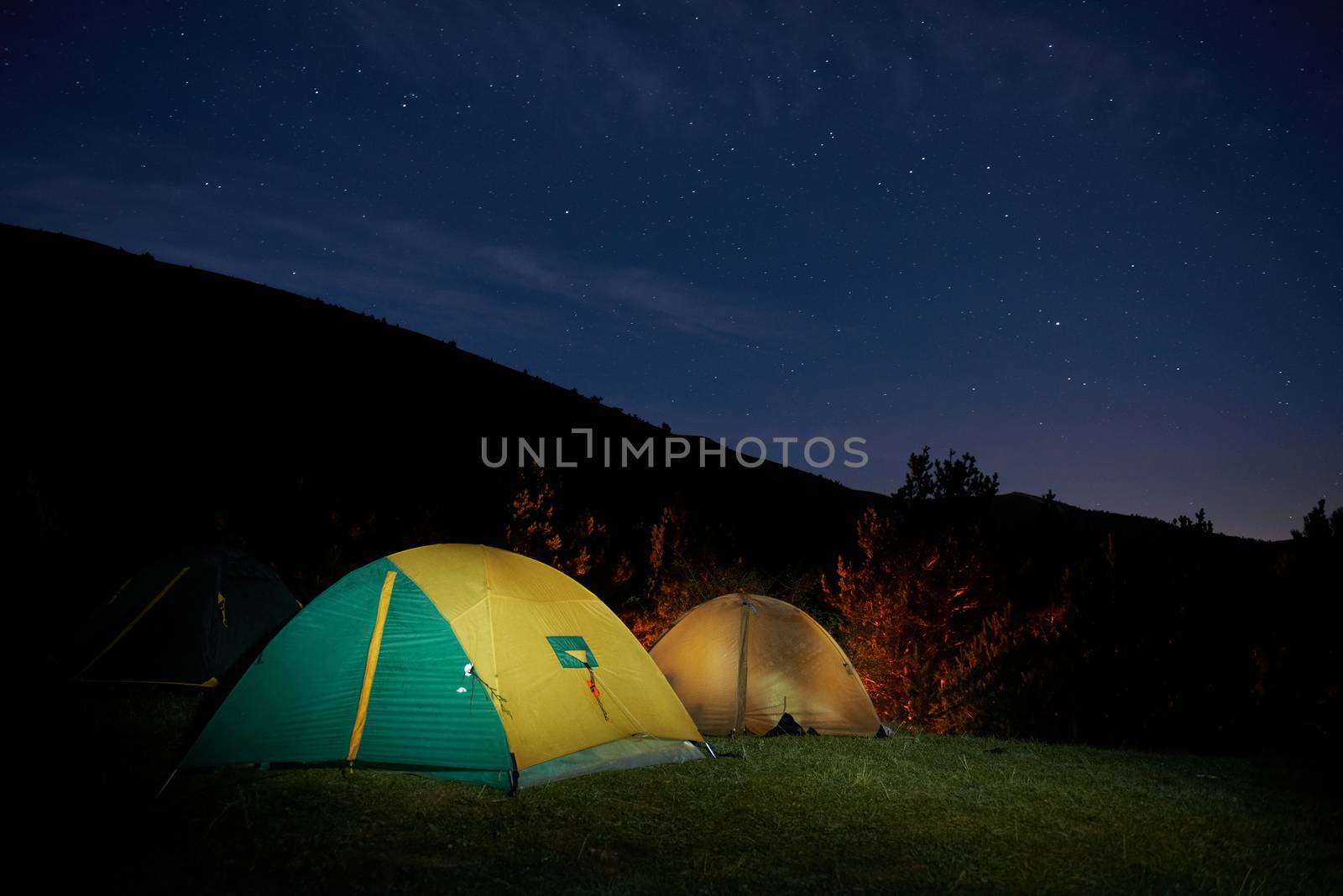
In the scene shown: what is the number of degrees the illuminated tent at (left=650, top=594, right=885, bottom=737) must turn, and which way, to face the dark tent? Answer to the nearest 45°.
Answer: approximately 90° to its right

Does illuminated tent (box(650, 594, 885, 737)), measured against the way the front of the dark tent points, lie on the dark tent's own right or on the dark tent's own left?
on the dark tent's own left

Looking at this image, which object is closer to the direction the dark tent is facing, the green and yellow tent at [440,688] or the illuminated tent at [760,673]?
the green and yellow tent

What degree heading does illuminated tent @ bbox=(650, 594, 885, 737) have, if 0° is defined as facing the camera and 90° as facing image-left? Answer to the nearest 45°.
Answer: approximately 0°

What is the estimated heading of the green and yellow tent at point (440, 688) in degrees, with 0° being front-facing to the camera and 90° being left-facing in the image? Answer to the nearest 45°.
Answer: approximately 45°

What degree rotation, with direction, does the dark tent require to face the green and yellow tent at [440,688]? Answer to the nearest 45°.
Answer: approximately 45° to its left

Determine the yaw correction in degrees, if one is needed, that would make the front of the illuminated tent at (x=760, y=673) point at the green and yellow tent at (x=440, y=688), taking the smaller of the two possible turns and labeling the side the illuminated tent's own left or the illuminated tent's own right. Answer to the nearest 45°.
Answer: approximately 45° to the illuminated tent's own right
